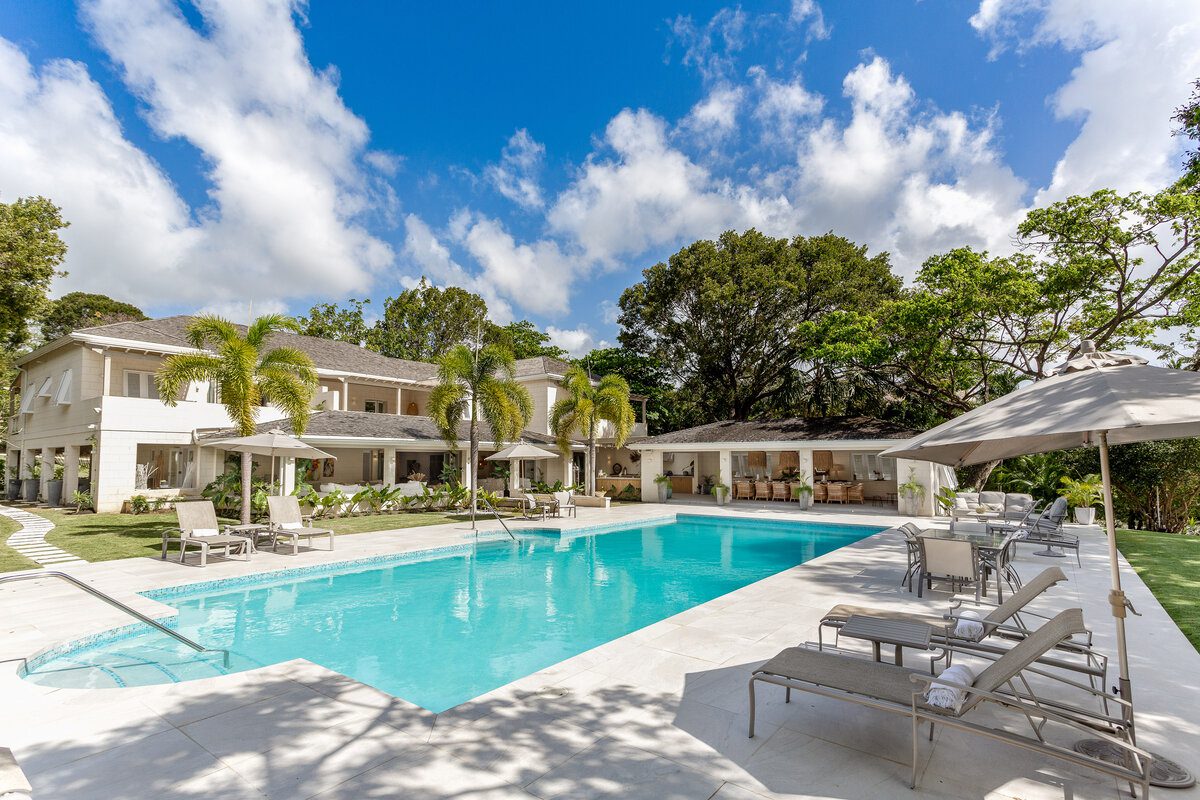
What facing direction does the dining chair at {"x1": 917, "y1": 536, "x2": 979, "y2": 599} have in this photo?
away from the camera

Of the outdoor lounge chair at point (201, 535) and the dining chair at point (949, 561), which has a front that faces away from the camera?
the dining chair

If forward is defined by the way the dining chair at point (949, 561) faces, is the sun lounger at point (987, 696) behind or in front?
behind

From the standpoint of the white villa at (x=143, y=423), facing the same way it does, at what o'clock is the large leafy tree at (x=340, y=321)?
The large leafy tree is roughly at 8 o'clock from the white villa.

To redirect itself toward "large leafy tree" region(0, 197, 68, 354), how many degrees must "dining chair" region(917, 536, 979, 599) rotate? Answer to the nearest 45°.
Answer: approximately 90° to its left

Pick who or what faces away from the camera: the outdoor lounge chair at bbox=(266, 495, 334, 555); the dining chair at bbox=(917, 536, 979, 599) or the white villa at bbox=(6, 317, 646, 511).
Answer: the dining chair

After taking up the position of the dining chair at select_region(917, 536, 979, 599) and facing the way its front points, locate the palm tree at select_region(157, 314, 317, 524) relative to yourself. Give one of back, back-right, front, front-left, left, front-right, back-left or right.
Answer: left

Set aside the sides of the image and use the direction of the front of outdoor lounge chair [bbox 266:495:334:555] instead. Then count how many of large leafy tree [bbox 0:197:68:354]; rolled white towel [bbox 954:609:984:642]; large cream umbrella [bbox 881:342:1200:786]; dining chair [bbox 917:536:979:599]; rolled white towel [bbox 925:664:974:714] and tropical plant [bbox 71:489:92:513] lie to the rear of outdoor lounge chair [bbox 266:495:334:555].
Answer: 2

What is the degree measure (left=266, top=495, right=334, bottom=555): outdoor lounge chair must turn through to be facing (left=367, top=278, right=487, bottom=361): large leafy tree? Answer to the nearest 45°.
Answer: approximately 135° to its left

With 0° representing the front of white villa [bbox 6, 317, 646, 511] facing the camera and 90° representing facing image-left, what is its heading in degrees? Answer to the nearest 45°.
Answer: approximately 315°

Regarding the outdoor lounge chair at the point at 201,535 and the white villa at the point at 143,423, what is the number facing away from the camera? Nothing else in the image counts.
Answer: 0

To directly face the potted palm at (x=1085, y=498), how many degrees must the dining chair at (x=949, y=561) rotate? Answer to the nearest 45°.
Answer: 0° — it already faces it

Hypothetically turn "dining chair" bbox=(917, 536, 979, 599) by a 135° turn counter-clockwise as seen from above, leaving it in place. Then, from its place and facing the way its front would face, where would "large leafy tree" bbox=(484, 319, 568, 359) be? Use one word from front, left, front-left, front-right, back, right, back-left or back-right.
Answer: right

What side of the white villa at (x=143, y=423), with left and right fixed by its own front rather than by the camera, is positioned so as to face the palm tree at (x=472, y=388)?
front
